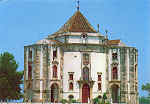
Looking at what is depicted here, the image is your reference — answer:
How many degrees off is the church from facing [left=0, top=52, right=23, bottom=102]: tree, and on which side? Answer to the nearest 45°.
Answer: approximately 90° to its right

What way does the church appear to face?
toward the camera
